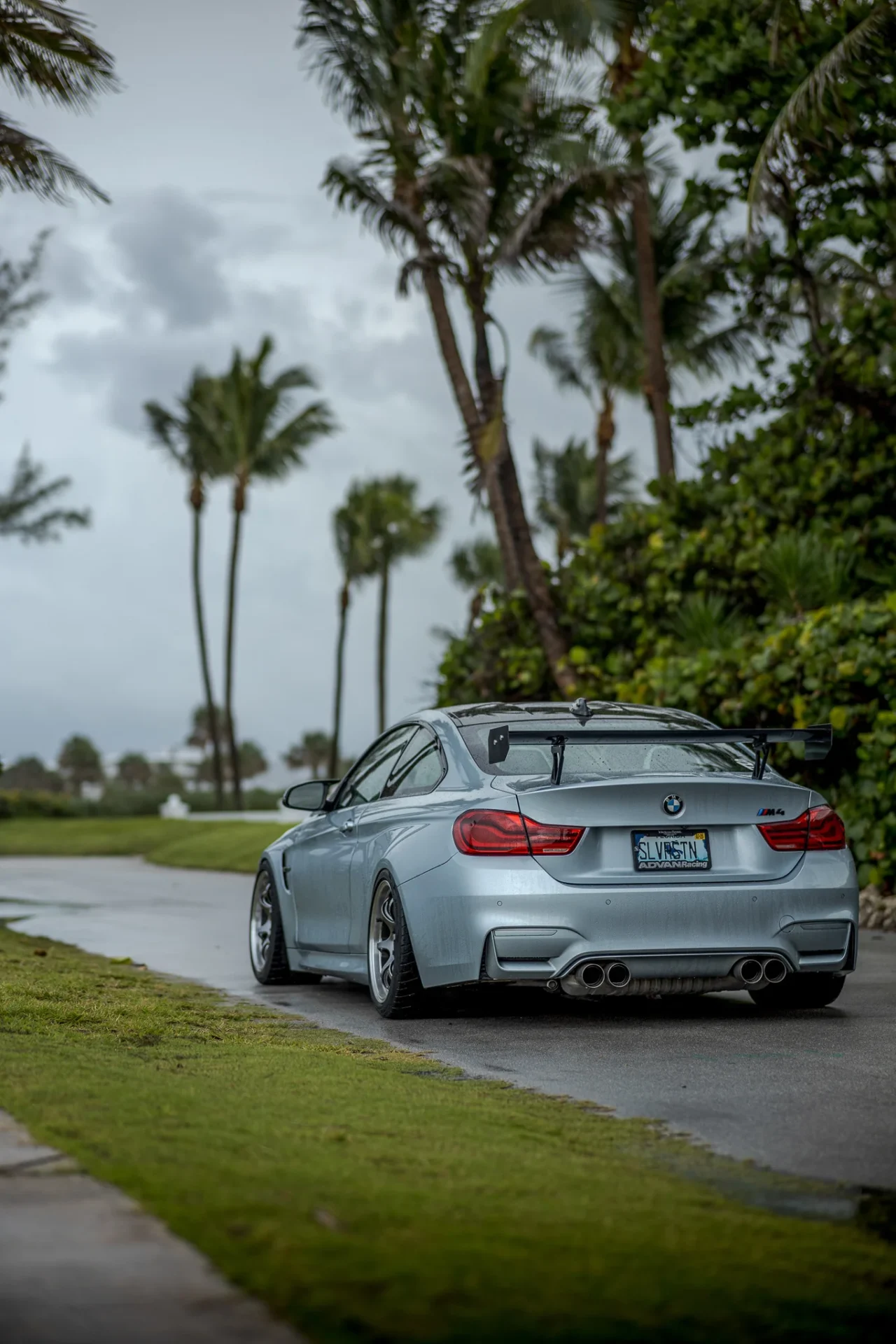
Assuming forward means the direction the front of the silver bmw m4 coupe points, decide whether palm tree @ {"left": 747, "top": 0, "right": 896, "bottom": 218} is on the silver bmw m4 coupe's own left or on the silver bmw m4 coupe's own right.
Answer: on the silver bmw m4 coupe's own right

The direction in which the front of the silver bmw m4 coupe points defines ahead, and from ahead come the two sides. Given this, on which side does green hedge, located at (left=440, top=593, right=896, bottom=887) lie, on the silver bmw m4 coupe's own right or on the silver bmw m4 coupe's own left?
on the silver bmw m4 coupe's own right

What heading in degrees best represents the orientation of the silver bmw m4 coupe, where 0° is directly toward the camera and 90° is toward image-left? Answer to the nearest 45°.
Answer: approximately 135°

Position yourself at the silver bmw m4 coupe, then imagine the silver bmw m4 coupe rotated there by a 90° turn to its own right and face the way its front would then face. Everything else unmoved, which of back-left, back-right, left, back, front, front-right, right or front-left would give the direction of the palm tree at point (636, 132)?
front-left

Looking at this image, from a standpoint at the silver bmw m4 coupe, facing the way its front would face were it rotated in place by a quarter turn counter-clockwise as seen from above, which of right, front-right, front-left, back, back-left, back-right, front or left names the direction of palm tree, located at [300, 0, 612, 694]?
back-right

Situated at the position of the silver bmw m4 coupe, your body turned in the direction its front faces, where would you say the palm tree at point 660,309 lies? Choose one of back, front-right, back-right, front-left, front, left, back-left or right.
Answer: front-right

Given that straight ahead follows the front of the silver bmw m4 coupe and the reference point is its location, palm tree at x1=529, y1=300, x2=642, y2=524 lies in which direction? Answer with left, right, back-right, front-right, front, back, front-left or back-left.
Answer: front-right

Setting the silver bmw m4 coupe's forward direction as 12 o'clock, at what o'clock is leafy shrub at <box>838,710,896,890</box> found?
The leafy shrub is roughly at 2 o'clock from the silver bmw m4 coupe.
